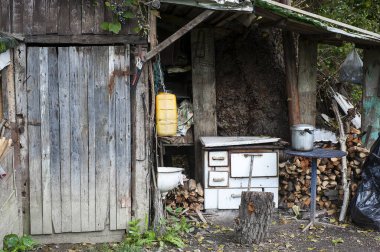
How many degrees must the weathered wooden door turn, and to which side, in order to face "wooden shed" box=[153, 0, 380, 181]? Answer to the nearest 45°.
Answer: approximately 90° to its left

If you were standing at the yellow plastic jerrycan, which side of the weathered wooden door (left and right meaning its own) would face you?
left

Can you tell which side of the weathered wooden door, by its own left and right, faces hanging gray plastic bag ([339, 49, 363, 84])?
left

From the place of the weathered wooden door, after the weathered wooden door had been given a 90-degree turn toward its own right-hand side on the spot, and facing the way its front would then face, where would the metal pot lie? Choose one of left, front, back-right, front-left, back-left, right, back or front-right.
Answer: back

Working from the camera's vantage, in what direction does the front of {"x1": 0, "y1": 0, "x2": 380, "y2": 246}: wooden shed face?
facing the viewer

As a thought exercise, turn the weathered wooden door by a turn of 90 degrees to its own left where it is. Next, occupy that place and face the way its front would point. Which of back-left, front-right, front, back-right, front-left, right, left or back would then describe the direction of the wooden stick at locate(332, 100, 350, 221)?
front

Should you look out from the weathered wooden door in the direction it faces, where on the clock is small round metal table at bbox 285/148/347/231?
The small round metal table is roughly at 9 o'clock from the weathered wooden door.

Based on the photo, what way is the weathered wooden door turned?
toward the camera
